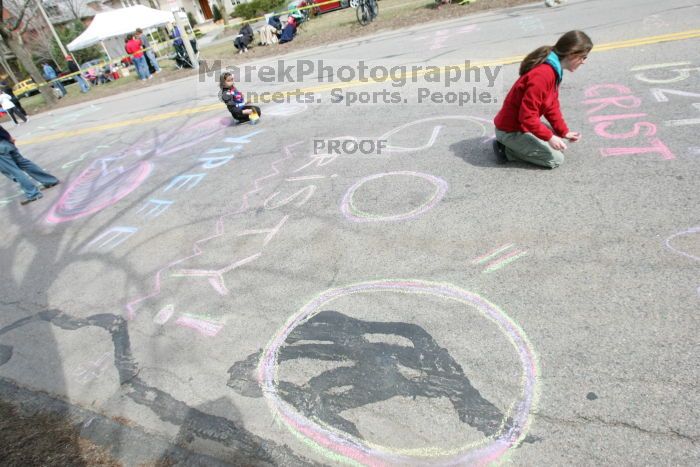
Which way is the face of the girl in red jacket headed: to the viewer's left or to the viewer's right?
to the viewer's right

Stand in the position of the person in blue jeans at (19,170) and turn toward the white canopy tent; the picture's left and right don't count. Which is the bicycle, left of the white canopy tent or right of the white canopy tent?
right

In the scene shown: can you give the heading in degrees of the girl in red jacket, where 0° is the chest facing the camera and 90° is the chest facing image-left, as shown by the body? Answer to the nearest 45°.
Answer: approximately 270°

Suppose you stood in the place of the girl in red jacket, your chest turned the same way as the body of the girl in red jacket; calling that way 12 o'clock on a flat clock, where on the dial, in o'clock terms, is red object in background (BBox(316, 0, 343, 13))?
The red object in background is roughly at 8 o'clock from the girl in red jacket.

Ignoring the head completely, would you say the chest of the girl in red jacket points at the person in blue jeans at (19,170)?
no
